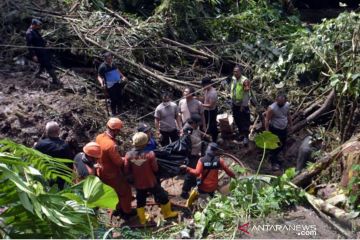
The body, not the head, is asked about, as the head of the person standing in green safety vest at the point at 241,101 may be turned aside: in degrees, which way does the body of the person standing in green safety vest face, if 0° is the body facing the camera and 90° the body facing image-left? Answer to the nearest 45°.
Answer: approximately 0°

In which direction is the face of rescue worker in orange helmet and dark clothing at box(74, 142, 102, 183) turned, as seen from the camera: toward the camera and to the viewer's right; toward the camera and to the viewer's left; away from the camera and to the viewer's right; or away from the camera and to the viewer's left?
away from the camera and to the viewer's right

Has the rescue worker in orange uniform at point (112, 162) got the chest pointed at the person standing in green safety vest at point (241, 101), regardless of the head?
yes

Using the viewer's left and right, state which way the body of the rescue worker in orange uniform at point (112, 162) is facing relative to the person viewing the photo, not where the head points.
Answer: facing away from the viewer and to the right of the viewer

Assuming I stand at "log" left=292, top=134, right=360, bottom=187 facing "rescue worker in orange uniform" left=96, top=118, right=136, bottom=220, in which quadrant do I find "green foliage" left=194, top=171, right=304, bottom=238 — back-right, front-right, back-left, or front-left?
front-left

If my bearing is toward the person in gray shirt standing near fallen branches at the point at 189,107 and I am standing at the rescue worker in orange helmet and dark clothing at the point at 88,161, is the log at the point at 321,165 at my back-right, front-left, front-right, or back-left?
front-right

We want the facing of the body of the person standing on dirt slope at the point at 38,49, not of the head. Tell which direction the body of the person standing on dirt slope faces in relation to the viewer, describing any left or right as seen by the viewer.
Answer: facing the viewer and to the right of the viewer

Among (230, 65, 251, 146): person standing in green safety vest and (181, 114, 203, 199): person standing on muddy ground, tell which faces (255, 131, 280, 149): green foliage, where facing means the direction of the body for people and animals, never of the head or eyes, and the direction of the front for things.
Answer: (230, 65, 251, 146): person standing in green safety vest

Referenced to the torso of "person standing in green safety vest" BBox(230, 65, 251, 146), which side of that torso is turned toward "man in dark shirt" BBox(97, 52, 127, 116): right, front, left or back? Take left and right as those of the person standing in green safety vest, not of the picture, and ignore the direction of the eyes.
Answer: right

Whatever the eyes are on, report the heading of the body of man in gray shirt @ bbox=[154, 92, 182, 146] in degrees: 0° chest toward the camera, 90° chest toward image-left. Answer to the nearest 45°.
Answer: approximately 0°

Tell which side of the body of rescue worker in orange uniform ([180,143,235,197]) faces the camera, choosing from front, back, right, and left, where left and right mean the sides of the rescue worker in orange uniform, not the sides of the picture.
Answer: back

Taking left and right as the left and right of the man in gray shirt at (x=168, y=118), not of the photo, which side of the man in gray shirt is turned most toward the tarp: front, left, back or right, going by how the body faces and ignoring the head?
front
